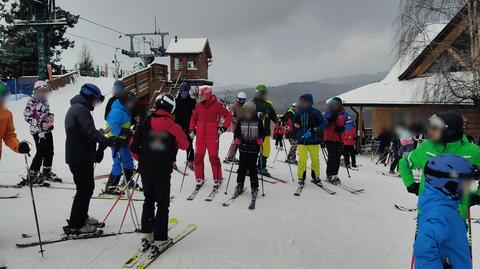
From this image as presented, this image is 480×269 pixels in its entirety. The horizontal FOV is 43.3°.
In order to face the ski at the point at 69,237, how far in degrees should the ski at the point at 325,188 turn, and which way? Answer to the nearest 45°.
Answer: approximately 90° to its right

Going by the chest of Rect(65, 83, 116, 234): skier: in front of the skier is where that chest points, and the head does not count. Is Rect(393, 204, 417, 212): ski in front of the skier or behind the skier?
in front

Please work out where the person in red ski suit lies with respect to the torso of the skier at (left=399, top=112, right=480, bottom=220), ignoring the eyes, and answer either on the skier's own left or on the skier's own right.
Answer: on the skier's own right

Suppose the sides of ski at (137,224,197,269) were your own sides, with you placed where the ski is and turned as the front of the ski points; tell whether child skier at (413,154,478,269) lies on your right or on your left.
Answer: on your right

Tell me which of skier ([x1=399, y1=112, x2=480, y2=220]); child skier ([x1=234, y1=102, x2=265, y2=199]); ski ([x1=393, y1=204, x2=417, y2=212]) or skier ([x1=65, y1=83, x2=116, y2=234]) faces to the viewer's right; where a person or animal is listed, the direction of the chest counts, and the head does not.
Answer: skier ([x1=65, y1=83, x2=116, y2=234])

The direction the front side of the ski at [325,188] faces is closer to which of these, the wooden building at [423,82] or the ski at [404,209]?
the ski

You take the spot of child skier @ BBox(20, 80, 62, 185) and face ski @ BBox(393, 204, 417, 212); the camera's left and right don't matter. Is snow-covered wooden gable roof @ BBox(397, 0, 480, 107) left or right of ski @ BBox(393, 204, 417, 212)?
left

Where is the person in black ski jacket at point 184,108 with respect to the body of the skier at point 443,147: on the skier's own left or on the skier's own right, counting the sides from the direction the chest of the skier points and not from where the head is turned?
on the skier's own right

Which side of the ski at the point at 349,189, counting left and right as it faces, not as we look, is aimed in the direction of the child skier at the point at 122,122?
right

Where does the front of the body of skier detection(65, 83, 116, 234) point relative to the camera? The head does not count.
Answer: to the viewer's right

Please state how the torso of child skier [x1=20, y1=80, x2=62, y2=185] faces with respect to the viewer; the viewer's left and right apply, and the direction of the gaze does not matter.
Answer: facing the viewer and to the right of the viewer

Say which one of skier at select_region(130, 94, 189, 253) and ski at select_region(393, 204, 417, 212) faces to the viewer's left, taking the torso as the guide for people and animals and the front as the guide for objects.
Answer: the ski

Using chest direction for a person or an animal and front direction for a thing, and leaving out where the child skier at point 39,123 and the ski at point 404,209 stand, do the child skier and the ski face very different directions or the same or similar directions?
very different directions

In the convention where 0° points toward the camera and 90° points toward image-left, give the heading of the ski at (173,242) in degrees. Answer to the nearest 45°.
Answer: approximately 225°
